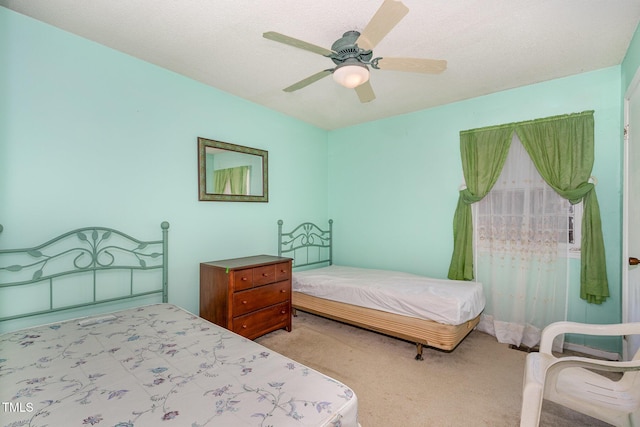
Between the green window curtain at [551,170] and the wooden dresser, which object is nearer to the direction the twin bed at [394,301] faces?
the green window curtain

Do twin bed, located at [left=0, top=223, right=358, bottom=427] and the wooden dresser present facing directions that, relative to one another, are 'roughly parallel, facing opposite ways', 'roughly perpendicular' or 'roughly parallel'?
roughly parallel

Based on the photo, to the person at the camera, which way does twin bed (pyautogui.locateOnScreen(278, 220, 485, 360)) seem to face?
facing the viewer and to the right of the viewer

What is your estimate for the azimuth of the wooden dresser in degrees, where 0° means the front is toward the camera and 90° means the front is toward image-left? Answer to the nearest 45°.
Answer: approximately 315°

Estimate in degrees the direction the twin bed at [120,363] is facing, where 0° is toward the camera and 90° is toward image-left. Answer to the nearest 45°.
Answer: approximately 315°

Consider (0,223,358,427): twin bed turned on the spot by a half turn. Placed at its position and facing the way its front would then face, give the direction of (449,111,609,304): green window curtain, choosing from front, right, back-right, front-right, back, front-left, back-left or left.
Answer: back-right

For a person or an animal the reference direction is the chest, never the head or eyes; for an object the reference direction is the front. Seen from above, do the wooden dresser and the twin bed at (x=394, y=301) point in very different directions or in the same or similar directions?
same or similar directions

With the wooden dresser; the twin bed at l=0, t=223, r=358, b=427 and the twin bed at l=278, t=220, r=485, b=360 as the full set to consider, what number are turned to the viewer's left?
0

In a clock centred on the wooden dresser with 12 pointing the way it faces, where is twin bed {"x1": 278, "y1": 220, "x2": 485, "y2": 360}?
The twin bed is roughly at 11 o'clock from the wooden dresser.

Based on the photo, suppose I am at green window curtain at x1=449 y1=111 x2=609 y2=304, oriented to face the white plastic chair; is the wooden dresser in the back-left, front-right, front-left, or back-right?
front-right

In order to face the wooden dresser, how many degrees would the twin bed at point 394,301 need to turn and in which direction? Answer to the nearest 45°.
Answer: approximately 135° to its right

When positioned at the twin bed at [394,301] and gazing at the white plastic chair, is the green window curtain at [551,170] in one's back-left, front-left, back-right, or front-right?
front-left

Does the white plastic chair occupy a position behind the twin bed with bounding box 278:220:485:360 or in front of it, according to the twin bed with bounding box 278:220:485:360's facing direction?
in front

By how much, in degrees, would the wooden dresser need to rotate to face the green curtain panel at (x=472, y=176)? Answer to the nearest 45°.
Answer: approximately 45° to its left
